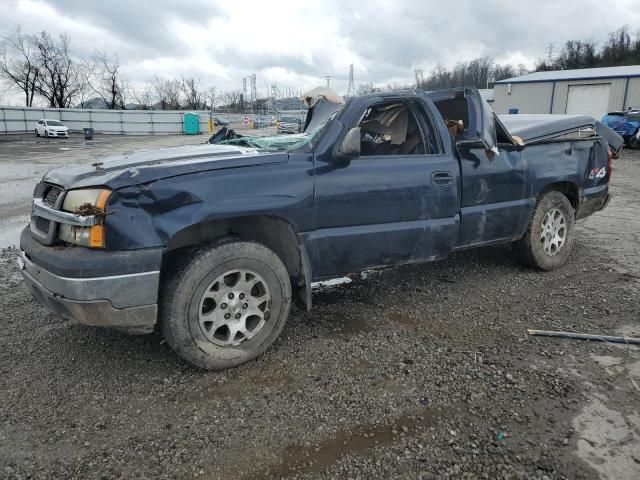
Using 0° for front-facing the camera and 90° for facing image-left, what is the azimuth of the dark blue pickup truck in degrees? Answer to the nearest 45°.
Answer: approximately 45°

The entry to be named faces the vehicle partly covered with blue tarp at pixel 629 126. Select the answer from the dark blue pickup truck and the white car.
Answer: the white car

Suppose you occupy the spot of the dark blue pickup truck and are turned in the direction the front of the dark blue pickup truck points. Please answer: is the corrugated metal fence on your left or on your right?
on your right

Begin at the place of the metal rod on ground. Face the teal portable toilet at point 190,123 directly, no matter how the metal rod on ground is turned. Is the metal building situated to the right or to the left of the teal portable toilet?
right

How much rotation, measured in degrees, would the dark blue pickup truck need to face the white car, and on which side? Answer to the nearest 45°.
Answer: approximately 90° to its right

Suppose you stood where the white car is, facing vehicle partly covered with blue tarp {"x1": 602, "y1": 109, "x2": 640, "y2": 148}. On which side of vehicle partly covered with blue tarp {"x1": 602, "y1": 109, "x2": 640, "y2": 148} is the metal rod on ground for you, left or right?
right

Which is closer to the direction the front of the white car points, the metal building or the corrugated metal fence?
the metal building

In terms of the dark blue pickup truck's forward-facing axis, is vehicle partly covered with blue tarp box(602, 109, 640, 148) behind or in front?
behind
